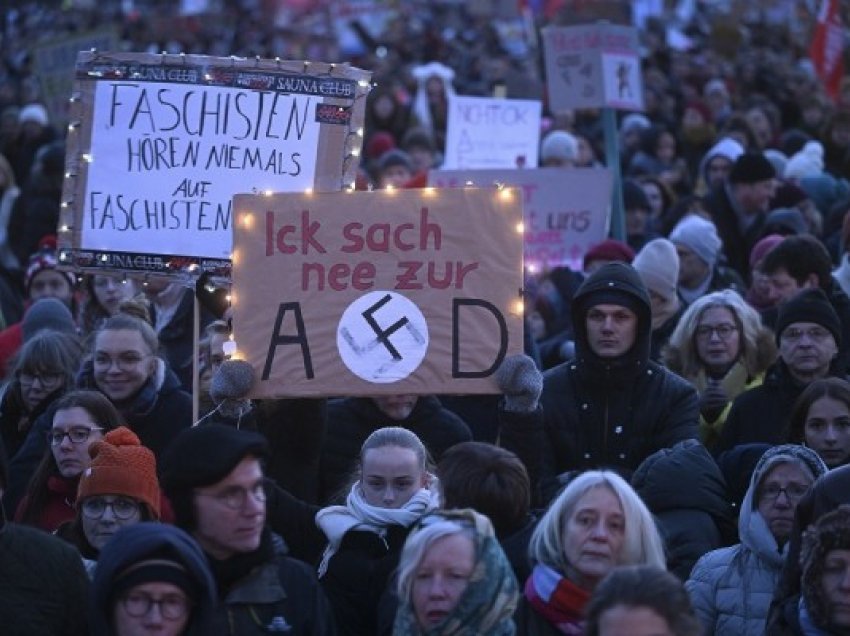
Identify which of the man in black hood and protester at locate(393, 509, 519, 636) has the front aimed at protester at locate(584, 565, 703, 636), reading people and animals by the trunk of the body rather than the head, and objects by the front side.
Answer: the man in black hood

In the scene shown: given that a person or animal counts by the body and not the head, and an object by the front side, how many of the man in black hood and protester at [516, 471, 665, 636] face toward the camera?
2

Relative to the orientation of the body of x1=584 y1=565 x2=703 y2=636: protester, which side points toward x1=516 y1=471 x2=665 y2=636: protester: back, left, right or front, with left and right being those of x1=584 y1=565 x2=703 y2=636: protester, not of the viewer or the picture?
back

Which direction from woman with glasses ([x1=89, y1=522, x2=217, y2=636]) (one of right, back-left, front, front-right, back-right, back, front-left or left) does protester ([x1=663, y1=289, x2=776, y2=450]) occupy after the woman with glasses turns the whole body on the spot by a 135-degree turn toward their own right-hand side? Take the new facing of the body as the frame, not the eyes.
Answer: right

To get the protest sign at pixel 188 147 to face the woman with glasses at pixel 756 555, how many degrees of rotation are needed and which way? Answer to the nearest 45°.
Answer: approximately 45° to its left

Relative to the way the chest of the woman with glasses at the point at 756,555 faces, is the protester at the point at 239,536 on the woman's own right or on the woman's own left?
on the woman's own right
